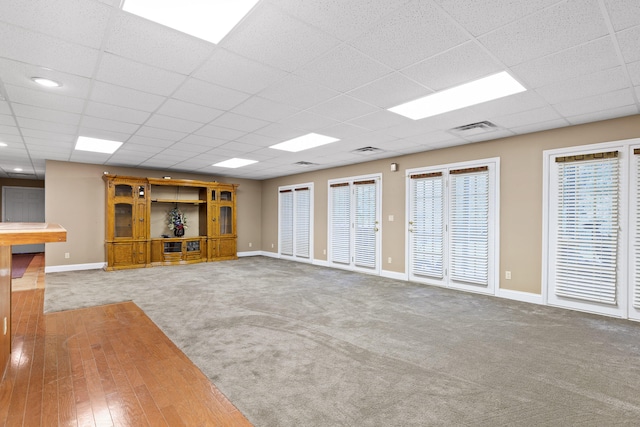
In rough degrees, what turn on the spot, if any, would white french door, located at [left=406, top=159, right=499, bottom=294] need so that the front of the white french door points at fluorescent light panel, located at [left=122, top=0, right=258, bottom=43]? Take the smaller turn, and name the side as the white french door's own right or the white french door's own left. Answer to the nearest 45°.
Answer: approximately 45° to the white french door's own left

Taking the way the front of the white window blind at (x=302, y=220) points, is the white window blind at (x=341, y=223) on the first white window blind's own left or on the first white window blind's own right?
on the first white window blind's own left

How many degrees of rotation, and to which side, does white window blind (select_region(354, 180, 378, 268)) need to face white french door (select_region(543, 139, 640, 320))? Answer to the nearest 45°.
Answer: approximately 90° to its left

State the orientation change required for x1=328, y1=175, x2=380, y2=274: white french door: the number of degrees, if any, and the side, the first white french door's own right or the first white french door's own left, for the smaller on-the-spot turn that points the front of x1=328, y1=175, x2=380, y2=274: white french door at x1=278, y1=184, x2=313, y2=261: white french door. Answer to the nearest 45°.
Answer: approximately 90° to the first white french door's own right

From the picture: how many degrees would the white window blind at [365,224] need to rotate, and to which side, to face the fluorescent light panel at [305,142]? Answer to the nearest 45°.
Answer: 0° — it already faces it

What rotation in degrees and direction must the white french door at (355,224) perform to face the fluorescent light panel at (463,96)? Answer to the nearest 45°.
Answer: approximately 45° to its left

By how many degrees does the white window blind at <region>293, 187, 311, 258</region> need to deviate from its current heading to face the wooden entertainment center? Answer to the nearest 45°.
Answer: approximately 45° to its right

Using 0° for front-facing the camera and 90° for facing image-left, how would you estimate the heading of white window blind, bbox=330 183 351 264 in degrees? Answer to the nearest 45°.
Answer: approximately 45°

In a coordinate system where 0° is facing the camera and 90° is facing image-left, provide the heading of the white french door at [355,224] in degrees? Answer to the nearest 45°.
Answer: approximately 45°
